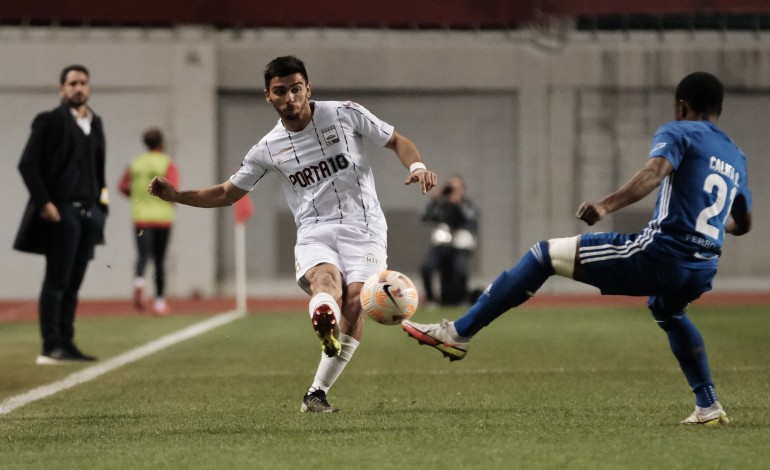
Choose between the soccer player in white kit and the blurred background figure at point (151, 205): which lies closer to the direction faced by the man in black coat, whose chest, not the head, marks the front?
the soccer player in white kit

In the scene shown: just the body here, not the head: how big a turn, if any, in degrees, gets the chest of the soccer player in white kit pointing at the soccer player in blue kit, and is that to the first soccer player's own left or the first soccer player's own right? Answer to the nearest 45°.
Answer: approximately 45° to the first soccer player's own left

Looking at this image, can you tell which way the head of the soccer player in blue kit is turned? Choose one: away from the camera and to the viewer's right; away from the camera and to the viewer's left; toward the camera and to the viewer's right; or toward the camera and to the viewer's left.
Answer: away from the camera and to the viewer's left

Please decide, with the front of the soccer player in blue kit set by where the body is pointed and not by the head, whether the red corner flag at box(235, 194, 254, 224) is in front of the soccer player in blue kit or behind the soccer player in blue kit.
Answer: in front

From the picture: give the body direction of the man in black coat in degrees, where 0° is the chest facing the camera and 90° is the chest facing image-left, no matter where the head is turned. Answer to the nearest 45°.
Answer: approximately 315°

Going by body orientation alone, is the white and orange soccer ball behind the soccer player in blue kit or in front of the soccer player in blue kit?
in front

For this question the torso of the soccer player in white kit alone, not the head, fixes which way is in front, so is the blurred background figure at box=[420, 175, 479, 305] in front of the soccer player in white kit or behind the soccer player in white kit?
behind

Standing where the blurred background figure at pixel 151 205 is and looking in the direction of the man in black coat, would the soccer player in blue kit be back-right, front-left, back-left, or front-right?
front-left

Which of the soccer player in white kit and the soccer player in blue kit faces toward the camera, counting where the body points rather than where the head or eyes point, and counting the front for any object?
the soccer player in white kit

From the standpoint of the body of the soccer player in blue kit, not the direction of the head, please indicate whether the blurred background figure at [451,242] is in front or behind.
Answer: in front

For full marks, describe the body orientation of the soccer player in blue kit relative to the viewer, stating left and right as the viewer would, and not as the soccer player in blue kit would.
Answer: facing away from the viewer and to the left of the viewer

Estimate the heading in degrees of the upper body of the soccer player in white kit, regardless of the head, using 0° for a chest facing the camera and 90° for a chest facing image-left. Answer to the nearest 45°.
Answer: approximately 0°

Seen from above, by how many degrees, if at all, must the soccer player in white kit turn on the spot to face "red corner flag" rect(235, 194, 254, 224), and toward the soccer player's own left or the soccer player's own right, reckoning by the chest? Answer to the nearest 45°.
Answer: approximately 180°

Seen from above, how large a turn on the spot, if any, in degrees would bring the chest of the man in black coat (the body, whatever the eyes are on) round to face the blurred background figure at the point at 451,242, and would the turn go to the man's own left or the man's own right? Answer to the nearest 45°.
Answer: approximately 90° to the man's own left

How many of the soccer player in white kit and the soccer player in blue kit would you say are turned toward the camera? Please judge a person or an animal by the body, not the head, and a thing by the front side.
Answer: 1

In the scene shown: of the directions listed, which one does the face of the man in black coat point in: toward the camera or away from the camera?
toward the camera
